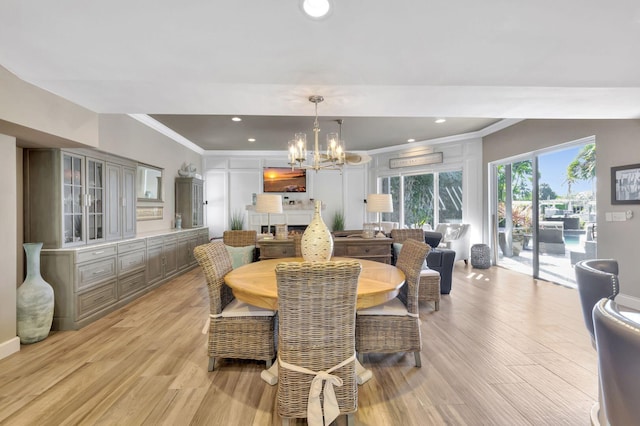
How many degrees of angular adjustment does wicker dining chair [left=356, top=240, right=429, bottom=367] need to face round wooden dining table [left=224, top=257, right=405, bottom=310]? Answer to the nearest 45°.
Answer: approximately 45° to its left

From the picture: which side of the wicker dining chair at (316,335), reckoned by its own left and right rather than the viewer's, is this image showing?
back

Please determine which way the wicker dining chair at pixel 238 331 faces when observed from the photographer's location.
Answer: facing to the right of the viewer

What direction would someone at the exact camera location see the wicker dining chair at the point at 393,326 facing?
facing to the left of the viewer

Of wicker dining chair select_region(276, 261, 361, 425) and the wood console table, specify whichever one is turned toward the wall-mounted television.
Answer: the wicker dining chair

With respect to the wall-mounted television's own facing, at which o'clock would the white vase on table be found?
The white vase on table is roughly at 12 o'clock from the wall-mounted television.

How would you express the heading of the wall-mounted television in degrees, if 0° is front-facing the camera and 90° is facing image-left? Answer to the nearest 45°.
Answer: approximately 0°

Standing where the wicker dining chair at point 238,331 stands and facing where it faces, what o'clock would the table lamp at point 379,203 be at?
The table lamp is roughly at 11 o'clock from the wicker dining chair.

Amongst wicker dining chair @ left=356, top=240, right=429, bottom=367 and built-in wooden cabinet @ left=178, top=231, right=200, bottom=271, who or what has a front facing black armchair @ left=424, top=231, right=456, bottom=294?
the built-in wooden cabinet

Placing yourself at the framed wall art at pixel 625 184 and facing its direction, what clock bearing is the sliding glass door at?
The sliding glass door is roughly at 3 o'clock from the framed wall art.

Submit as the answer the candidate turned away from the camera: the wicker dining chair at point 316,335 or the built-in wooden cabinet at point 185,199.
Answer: the wicker dining chair

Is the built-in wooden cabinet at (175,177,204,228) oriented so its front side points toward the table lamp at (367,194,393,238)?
yes
